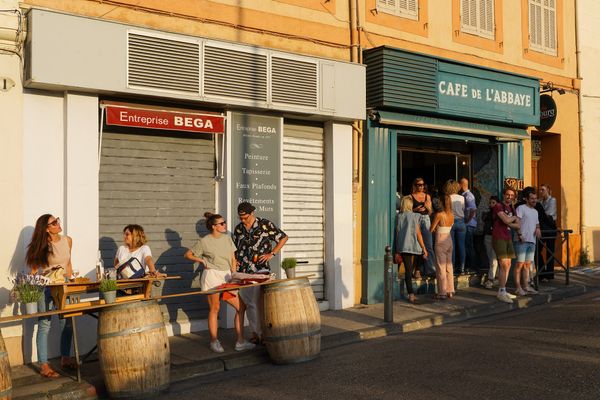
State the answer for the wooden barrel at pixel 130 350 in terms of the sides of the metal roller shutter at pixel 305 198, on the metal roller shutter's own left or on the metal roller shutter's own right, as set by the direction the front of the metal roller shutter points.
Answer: on the metal roller shutter's own right

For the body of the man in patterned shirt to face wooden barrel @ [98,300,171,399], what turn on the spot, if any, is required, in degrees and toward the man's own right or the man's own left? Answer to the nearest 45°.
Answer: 0° — they already face it

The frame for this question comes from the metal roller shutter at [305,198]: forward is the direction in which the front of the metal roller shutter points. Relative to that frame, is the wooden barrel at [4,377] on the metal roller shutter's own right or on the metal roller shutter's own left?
on the metal roller shutter's own right

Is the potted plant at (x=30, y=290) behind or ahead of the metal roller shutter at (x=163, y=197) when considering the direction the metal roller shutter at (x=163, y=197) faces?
ahead

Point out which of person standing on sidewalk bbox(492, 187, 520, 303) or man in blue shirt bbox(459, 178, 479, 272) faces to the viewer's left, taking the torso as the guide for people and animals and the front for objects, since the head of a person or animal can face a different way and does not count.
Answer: the man in blue shirt

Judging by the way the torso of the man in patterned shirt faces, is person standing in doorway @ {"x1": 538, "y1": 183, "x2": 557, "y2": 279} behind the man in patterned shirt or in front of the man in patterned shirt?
behind

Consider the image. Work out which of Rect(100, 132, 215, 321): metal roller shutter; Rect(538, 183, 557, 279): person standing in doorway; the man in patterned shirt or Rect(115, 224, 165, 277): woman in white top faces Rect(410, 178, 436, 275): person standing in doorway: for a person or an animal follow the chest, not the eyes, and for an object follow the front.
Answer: Rect(538, 183, 557, 279): person standing in doorway
